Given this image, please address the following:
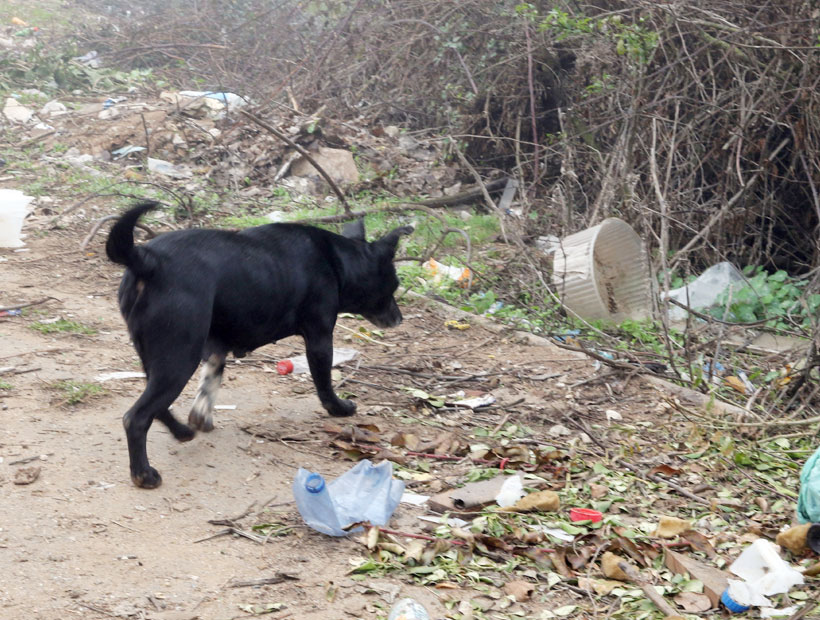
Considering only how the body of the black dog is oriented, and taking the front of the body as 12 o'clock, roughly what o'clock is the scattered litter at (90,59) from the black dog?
The scattered litter is roughly at 10 o'clock from the black dog.

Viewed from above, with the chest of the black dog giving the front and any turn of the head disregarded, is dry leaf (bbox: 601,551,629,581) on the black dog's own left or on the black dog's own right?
on the black dog's own right

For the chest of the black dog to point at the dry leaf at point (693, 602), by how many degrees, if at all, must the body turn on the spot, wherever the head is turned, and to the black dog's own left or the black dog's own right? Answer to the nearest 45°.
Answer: approximately 90° to the black dog's own right

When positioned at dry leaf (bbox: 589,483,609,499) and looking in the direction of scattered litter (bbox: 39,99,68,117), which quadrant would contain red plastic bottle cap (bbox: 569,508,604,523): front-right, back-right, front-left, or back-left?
back-left

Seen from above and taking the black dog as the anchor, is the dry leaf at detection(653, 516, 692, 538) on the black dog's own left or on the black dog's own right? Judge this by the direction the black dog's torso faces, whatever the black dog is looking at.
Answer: on the black dog's own right

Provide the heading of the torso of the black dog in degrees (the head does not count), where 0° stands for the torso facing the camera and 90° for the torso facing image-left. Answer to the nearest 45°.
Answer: approximately 225°

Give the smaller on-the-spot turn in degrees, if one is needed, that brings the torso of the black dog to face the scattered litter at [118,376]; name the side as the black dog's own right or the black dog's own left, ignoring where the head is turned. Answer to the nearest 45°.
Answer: approximately 90° to the black dog's own left

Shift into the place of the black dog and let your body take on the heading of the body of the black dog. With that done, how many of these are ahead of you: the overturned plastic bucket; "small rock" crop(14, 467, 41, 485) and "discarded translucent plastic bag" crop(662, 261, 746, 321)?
2

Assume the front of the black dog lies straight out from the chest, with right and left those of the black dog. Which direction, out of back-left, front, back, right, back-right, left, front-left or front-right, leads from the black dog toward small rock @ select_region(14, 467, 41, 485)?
back

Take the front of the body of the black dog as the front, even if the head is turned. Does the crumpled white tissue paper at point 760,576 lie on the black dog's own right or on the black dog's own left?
on the black dog's own right

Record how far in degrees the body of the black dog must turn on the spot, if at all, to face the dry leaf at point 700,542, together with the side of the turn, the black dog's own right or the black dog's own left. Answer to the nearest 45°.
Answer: approximately 90° to the black dog's own right

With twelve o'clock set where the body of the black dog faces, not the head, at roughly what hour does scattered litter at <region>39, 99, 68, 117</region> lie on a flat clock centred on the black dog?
The scattered litter is roughly at 10 o'clock from the black dog.

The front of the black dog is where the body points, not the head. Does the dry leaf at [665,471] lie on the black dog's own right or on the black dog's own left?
on the black dog's own right

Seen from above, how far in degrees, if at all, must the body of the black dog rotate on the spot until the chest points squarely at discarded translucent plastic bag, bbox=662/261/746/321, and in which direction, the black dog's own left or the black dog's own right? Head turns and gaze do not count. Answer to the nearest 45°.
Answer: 0° — it already faces it

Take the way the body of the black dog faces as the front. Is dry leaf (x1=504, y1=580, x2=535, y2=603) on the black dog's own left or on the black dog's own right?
on the black dog's own right

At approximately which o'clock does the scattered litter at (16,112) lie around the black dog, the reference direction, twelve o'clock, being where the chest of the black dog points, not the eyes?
The scattered litter is roughly at 10 o'clock from the black dog.
